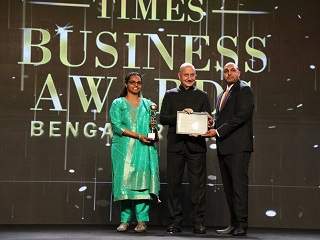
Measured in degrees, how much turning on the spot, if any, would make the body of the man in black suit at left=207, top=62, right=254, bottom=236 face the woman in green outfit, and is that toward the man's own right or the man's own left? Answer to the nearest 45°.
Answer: approximately 45° to the man's own right

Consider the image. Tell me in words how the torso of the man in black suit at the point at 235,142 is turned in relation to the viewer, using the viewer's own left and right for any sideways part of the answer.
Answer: facing the viewer and to the left of the viewer

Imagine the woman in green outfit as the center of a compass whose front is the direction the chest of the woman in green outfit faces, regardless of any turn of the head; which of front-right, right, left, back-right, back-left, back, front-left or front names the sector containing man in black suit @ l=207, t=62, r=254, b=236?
left

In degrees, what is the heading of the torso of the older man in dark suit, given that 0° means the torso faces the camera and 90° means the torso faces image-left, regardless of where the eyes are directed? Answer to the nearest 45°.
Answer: approximately 0°

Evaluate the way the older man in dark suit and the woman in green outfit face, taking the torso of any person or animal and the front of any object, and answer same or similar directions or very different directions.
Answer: same or similar directions

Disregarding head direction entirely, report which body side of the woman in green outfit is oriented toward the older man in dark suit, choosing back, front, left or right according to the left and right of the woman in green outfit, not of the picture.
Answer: left

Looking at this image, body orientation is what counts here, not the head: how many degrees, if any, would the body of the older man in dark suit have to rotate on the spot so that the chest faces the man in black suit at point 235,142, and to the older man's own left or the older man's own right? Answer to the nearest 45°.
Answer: approximately 90° to the older man's own left

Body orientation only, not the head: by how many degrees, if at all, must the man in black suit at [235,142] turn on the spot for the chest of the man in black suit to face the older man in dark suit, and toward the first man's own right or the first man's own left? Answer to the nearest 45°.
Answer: approximately 45° to the first man's own right

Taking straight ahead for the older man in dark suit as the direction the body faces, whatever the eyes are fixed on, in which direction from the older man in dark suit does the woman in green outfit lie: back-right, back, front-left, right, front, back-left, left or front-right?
right

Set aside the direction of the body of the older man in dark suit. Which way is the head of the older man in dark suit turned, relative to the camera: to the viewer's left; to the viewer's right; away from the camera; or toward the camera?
toward the camera
